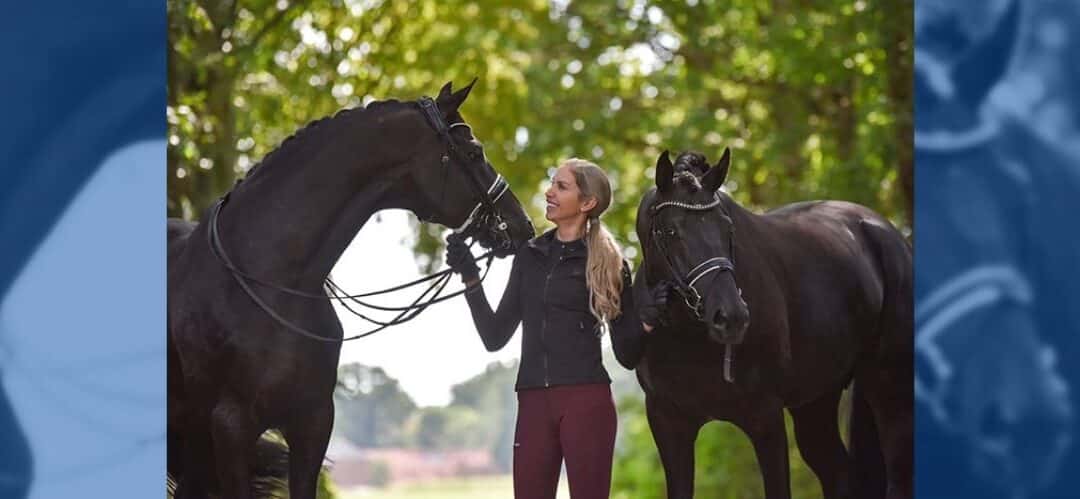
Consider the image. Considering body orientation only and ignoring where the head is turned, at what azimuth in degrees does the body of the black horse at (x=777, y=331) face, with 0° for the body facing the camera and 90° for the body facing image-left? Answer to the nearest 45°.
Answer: approximately 45°

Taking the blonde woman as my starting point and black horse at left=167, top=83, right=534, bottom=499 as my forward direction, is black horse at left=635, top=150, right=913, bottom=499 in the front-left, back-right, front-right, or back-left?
back-right

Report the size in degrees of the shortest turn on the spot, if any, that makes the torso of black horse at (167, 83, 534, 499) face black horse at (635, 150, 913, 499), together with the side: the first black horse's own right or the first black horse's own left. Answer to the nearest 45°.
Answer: approximately 45° to the first black horse's own left

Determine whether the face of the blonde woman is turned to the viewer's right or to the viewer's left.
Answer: to the viewer's left

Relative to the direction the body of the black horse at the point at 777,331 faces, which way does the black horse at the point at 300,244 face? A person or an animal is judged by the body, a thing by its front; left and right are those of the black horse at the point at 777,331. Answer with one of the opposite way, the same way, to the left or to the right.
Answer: to the left

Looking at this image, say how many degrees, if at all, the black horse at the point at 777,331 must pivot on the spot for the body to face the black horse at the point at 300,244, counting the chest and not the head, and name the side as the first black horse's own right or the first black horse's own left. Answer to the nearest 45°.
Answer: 0° — it already faces it
